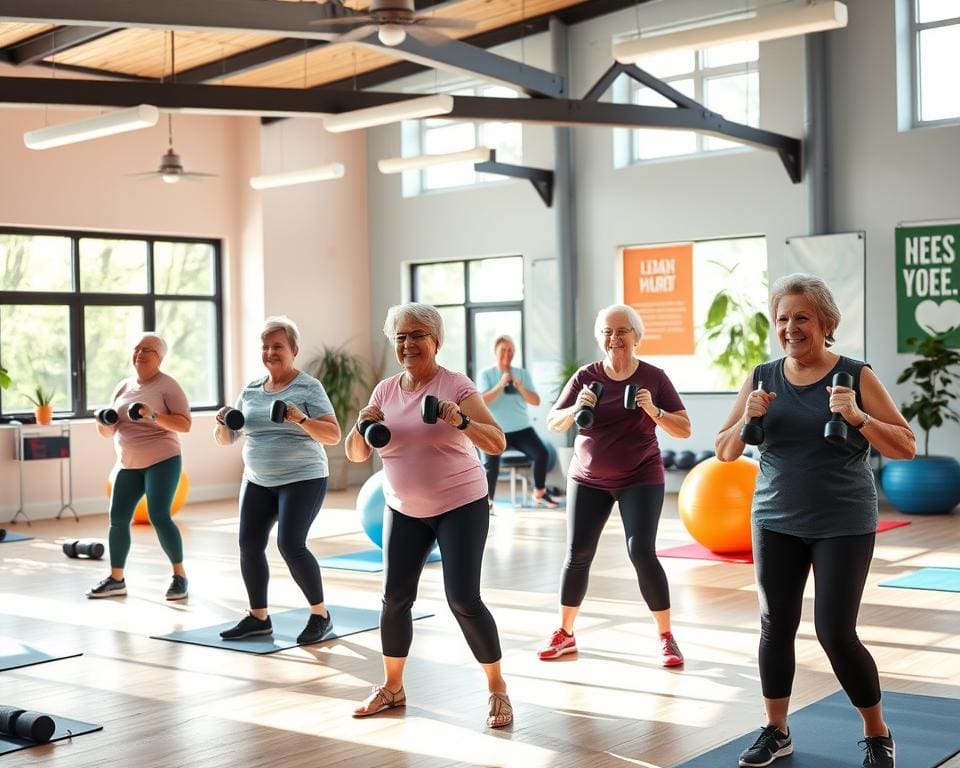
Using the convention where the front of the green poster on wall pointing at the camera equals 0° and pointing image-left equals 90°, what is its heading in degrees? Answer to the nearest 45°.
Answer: approximately 0°

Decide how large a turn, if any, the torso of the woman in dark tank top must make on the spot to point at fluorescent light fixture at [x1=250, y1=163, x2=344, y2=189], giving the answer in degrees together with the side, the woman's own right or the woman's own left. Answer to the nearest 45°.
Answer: approximately 90° to the woman's own right

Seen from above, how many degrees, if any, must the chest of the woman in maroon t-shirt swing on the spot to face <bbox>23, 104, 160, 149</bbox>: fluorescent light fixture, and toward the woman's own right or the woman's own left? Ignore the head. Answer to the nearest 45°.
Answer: approximately 135° to the woman's own right

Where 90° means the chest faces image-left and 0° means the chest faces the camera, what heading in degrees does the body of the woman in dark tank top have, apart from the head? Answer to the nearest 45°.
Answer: approximately 45°

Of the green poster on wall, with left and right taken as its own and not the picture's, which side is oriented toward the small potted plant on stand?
right

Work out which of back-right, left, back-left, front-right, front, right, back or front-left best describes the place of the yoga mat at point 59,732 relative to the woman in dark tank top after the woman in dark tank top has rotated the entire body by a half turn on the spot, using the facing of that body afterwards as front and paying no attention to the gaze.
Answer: back-left

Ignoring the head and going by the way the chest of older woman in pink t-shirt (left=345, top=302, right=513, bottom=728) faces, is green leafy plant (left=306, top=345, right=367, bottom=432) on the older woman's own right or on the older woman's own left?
on the older woman's own right

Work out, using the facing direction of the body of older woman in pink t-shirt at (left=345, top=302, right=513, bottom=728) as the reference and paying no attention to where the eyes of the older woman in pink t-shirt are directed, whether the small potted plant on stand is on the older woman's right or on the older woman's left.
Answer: on the older woman's right

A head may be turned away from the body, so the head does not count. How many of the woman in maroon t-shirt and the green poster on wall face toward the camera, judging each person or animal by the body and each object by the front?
2

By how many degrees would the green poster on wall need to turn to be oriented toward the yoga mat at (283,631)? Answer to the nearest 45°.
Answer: approximately 45° to its right
